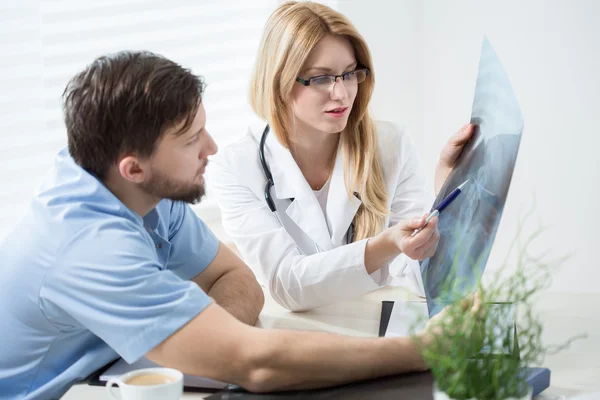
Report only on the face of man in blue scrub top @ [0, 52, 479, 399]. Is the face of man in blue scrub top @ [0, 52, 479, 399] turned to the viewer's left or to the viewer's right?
to the viewer's right

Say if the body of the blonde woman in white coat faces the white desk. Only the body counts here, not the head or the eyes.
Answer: yes

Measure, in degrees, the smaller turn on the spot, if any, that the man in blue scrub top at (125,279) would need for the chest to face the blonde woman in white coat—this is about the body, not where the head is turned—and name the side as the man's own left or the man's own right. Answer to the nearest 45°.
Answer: approximately 45° to the man's own left

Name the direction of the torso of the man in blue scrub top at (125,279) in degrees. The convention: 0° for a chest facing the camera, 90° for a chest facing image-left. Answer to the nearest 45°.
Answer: approximately 270°

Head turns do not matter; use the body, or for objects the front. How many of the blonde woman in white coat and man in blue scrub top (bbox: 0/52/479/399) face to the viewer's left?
0

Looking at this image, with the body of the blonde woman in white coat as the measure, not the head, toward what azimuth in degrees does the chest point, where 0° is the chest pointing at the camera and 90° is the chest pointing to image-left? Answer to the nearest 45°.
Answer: approximately 315°

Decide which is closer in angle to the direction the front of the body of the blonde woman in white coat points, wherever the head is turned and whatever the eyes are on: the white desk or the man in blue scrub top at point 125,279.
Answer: the white desk

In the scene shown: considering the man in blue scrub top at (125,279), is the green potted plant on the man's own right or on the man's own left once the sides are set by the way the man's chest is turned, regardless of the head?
on the man's own right

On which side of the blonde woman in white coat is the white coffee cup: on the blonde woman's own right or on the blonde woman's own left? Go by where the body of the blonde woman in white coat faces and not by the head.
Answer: on the blonde woman's own right

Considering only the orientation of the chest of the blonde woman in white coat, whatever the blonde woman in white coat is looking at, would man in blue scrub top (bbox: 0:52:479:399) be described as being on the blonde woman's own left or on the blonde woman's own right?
on the blonde woman's own right
